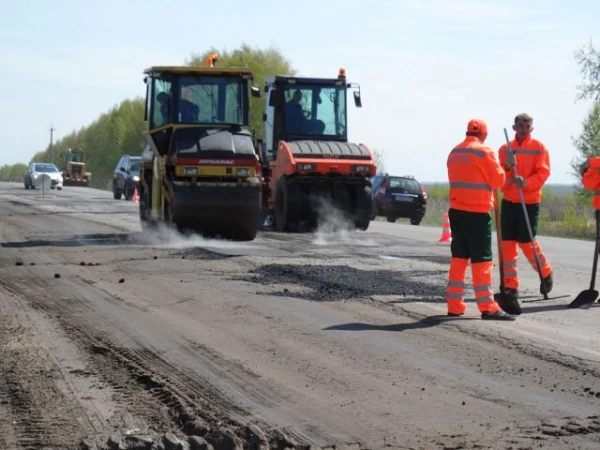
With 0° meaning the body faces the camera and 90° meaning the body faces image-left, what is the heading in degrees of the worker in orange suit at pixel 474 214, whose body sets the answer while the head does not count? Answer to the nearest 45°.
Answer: approximately 225°

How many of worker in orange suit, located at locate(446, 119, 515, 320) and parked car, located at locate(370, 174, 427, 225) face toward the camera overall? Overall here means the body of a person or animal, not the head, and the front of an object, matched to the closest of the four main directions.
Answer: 0

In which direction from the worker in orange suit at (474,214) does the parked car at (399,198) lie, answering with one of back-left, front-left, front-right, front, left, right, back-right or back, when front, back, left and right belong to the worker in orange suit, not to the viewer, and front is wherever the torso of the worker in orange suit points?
front-left

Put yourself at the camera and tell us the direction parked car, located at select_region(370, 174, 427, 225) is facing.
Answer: facing away from the viewer and to the left of the viewer

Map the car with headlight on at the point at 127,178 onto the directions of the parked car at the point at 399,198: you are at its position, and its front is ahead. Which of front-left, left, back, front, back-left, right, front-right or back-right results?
front
